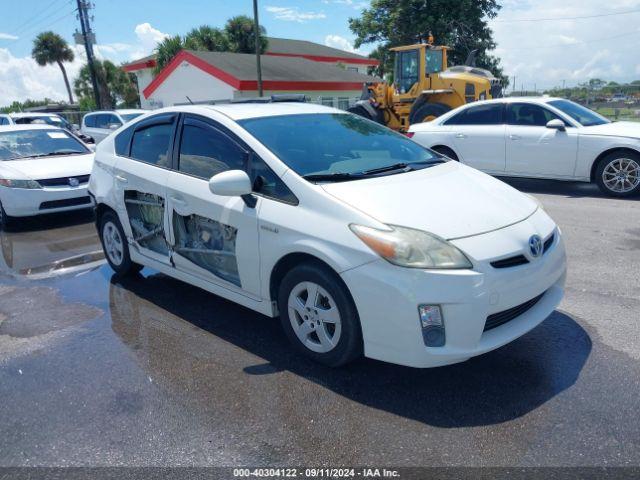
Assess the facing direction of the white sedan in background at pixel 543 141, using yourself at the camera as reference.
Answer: facing to the right of the viewer

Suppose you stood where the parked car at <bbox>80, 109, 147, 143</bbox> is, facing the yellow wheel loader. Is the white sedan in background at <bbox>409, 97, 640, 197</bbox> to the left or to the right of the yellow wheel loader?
right

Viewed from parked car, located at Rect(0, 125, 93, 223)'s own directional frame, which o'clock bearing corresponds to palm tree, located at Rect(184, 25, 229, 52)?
The palm tree is roughly at 8 o'clock from the parked car.

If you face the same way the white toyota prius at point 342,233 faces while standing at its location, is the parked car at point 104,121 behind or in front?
behind

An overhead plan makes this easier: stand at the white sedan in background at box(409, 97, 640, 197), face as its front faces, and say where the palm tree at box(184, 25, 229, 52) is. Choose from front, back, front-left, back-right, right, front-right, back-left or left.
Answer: back-left

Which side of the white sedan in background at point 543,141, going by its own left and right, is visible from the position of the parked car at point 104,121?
back

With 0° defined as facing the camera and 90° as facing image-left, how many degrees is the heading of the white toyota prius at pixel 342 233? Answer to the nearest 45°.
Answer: approximately 315°

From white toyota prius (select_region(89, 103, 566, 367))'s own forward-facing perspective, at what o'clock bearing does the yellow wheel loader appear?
The yellow wheel loader is roughly at 8 o'clock from the white toyota prius.

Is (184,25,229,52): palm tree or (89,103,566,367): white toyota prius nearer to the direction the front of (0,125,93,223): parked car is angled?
the white toyota prius

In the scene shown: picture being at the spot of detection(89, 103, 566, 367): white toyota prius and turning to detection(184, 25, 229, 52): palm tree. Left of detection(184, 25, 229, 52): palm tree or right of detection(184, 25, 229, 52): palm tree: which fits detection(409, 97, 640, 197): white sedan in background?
right

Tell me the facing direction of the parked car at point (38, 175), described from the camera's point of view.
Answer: facing the viewer and to the right of the viewer

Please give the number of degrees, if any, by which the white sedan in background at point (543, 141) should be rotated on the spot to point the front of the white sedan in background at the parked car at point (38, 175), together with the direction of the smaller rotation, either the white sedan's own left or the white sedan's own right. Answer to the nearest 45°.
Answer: approximately 135° to the white sedan's own right
